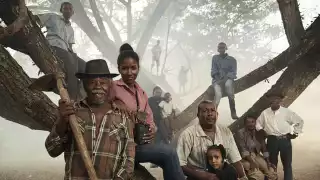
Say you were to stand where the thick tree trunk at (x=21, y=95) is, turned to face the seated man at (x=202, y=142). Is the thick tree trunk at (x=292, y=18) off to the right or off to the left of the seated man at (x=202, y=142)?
left

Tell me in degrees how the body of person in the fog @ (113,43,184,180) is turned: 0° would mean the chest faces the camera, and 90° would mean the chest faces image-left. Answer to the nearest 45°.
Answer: approximately 315°

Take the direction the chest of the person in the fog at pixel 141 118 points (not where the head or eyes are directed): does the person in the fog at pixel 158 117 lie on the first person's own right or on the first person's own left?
on the first person's own left

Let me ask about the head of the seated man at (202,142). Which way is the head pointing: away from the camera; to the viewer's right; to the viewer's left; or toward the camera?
toward the camera

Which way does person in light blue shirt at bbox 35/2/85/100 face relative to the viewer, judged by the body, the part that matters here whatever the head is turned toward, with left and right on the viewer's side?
facing the viewer and to the right of the viewer

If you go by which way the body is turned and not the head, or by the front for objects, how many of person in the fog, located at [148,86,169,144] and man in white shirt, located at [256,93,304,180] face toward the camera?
2

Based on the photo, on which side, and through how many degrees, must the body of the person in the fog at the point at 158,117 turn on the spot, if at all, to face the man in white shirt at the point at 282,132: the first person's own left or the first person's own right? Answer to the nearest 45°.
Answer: approximately 45° to the first person's own left

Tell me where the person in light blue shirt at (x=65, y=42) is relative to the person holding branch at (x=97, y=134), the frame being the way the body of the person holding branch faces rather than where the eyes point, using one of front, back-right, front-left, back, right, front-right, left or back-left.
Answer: back

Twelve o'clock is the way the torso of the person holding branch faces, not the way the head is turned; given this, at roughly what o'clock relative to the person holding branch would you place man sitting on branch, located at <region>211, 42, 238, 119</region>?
The man sitting on branch is roughly at 7 o'clock from the person holding branch.

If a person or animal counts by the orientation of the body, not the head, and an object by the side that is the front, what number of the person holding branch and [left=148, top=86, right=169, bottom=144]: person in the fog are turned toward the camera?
2

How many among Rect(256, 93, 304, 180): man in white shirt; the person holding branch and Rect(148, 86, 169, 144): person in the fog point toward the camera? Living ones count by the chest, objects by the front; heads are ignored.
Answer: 3

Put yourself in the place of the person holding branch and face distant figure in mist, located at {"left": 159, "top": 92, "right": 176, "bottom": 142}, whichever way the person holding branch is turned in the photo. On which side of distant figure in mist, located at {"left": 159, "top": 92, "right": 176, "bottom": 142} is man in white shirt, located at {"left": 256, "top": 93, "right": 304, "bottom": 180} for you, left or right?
right

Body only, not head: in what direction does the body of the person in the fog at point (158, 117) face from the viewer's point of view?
toward the camera

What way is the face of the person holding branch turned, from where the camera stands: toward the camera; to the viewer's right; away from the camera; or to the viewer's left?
toward the camera

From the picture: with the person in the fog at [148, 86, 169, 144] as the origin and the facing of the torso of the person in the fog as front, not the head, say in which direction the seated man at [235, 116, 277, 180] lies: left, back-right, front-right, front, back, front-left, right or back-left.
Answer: front-left

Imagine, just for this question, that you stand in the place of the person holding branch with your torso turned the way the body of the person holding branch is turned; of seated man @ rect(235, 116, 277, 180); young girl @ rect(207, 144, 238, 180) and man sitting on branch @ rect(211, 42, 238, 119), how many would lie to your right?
0

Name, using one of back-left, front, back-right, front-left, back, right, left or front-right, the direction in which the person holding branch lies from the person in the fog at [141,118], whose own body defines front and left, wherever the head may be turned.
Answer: right

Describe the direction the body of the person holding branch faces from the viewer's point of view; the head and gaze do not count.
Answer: toward the camera
